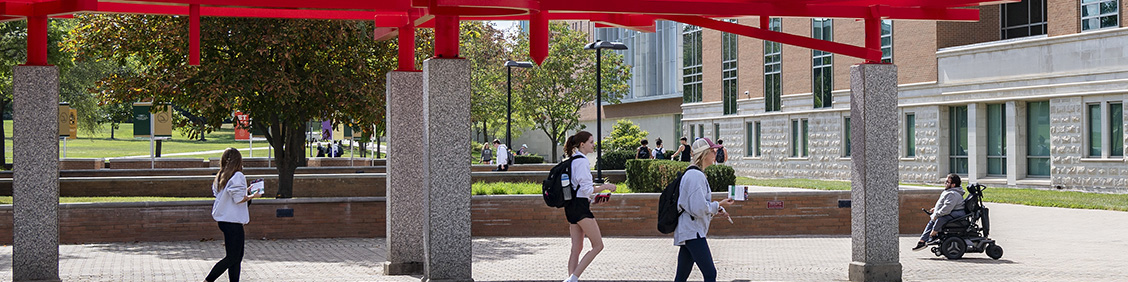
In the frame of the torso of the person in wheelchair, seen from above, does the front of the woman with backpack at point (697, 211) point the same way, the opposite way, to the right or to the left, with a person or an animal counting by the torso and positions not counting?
the opposite way

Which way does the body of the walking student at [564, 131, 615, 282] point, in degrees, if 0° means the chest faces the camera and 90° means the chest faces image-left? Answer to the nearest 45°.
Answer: approximately 270°

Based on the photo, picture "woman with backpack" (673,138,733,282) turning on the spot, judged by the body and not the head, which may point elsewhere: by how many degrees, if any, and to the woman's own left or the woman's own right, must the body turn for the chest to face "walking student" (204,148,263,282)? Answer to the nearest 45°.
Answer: approximately 180°

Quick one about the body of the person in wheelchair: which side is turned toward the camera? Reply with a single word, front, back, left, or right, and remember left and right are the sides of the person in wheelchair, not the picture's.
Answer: left

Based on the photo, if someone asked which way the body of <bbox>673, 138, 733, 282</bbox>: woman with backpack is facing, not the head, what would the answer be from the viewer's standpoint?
to the viewer's right

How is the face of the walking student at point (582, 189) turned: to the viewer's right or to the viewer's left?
to the viewer's right

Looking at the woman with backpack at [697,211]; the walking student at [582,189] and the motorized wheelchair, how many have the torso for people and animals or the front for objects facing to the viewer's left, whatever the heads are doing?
1

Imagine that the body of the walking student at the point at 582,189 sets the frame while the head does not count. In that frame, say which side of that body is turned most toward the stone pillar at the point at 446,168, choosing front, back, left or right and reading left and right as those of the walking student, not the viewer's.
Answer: back

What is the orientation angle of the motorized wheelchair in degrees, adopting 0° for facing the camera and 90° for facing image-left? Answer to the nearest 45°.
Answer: approximately 90°

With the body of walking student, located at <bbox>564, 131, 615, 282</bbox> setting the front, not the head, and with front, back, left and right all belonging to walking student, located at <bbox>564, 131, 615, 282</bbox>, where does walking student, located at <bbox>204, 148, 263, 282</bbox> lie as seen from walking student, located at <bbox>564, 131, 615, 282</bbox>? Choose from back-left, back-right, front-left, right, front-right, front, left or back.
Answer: back

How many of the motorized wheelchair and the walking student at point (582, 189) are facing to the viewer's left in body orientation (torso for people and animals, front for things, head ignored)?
1
